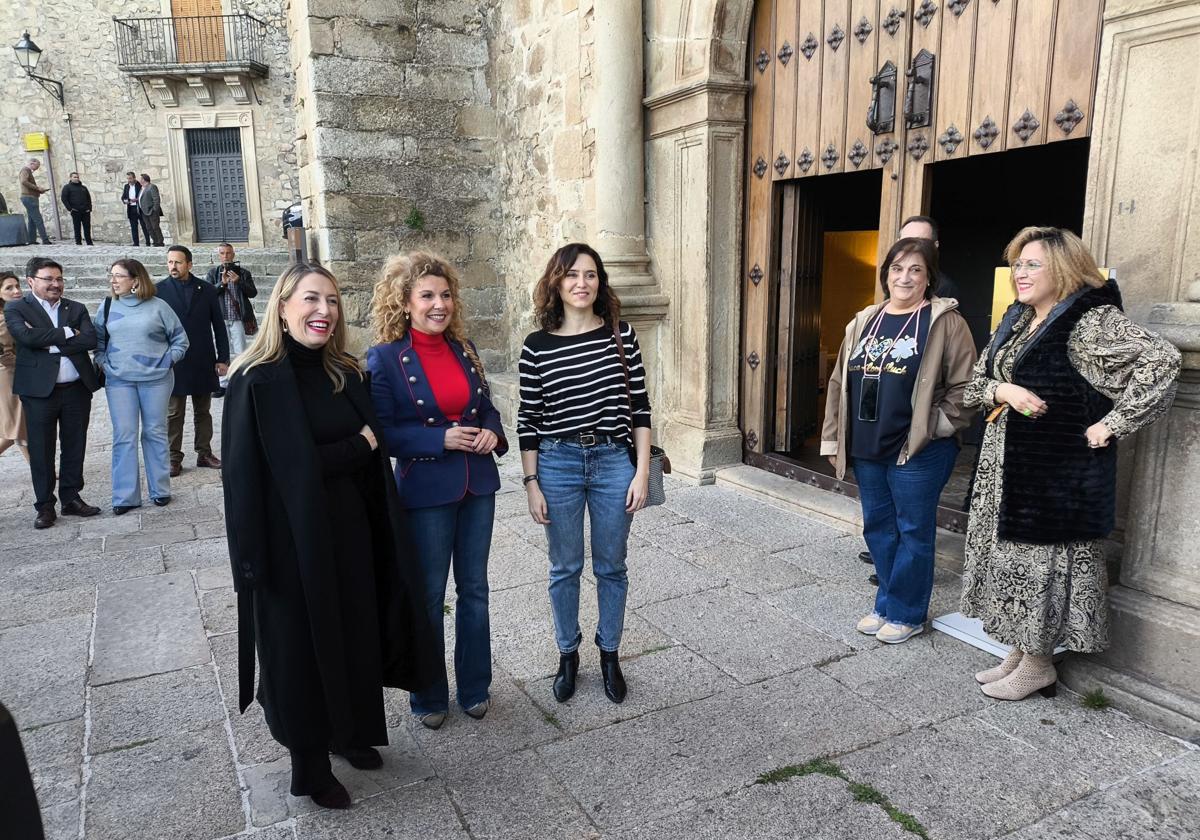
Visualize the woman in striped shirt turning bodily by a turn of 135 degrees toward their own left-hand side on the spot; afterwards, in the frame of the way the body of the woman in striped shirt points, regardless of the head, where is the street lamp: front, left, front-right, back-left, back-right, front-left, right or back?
left

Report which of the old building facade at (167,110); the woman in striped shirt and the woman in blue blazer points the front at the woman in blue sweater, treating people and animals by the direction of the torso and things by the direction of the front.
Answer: the old building facade

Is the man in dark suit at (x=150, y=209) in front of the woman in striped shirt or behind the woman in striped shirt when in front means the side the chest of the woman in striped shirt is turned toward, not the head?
behind

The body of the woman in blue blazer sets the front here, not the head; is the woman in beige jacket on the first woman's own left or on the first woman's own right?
on the first woman's own left

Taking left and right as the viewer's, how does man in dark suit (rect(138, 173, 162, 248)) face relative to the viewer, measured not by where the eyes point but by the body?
facing the viewer and to the left of the viewer

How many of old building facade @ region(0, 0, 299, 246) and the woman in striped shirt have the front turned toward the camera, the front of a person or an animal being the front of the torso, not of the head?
2

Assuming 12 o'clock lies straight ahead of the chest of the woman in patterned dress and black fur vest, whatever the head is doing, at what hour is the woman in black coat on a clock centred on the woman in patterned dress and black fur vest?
The woman in black coat is roughly at 12 o'clock from the woman in patterned dress and black fur vest.

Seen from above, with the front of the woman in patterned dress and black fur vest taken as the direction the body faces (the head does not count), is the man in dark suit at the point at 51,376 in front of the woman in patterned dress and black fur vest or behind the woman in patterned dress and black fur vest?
in front

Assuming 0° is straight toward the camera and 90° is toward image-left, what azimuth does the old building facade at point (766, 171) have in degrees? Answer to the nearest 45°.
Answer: approximately 45°

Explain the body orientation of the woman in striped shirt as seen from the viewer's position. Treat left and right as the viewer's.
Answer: facing the viewer
